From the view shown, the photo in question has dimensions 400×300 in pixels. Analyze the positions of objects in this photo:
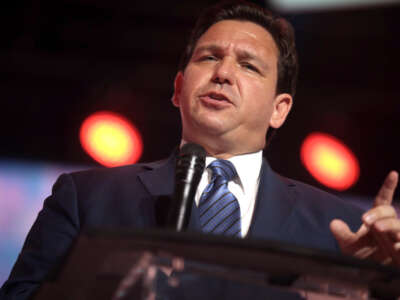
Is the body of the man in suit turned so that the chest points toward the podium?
yes

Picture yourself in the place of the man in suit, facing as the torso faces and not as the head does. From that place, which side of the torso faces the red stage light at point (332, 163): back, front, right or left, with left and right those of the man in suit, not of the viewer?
back

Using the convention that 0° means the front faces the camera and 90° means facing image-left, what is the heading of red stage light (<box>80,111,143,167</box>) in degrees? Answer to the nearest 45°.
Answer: approximately 0°

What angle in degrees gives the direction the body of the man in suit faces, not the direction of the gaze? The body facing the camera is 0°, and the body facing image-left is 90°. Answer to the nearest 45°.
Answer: approximately 0°

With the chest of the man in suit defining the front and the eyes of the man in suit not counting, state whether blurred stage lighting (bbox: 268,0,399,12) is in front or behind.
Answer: behind

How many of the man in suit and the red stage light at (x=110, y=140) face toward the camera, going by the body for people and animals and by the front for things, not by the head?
2

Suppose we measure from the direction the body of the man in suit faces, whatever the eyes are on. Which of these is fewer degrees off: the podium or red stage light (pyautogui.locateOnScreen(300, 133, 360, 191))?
the podium
